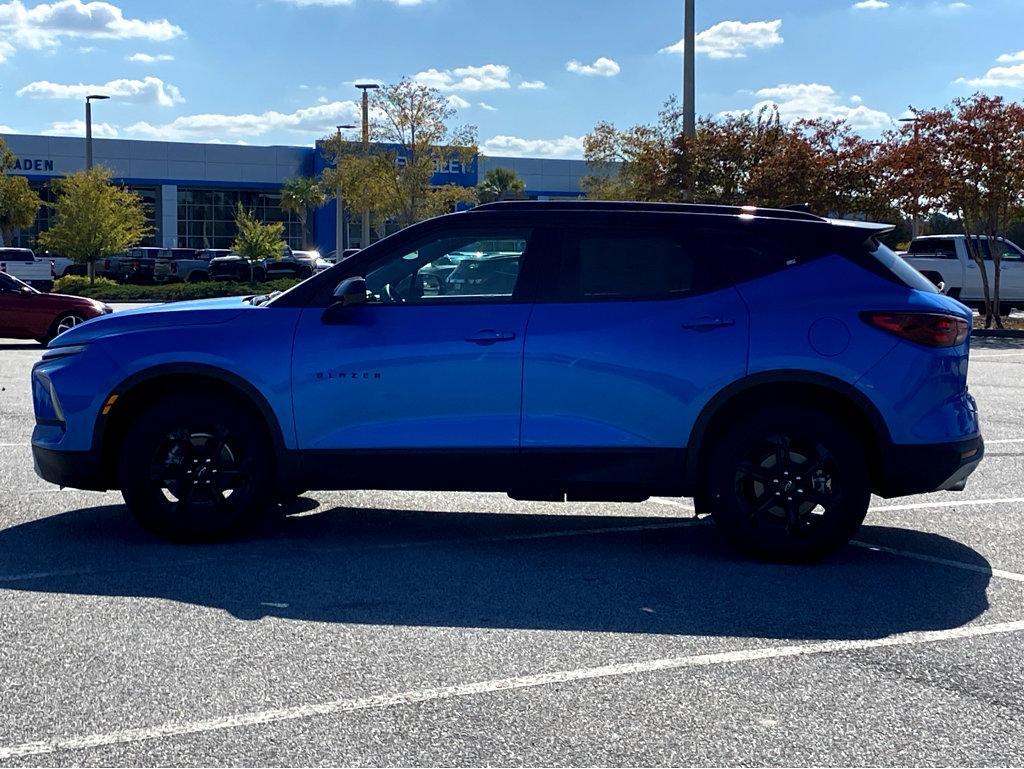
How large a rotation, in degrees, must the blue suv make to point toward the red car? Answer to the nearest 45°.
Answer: approximately 45° to its right

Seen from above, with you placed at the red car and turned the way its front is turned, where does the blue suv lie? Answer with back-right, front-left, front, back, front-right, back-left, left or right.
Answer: right

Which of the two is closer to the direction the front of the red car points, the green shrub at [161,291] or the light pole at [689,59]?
the light pole

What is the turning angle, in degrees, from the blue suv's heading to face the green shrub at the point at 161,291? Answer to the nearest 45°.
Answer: approximately 90° to its right

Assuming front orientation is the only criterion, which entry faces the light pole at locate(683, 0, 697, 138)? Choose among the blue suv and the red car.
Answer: the red car

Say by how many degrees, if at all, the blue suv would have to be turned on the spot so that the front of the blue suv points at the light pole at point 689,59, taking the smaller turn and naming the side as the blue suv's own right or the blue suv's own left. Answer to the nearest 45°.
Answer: approximately 90° to the blue suv's own right

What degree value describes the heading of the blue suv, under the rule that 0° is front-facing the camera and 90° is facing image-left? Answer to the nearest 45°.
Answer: approximately 90°

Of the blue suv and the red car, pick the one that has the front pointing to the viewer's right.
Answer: the red car

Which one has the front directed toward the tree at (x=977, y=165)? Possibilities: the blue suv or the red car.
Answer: the red car

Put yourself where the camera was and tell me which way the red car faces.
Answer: facing to the right of the viewer

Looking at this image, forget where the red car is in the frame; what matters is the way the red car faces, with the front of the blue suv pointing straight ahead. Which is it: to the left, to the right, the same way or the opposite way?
the opposite way

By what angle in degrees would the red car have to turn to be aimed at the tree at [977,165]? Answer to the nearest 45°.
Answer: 0° — it already faces it

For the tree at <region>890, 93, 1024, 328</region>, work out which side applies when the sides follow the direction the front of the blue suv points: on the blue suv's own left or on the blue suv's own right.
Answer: on the blue suv's own right
